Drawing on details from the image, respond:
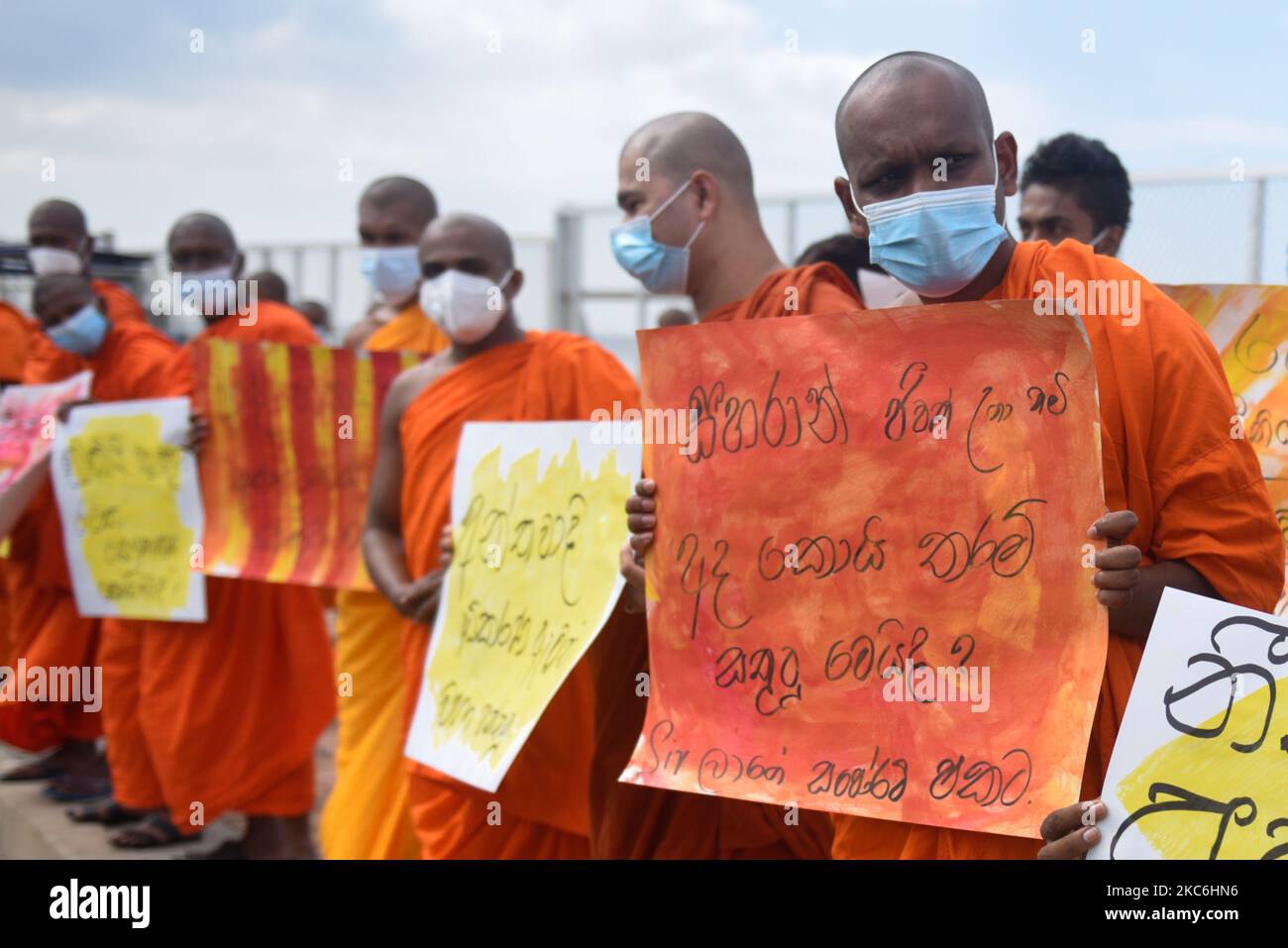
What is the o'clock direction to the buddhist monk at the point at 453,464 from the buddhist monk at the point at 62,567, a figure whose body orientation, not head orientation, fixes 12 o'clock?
the buddhist monk at the point at 453,464 is roughly at 10 o'clock from the buddhist monk at the point at 62,567.

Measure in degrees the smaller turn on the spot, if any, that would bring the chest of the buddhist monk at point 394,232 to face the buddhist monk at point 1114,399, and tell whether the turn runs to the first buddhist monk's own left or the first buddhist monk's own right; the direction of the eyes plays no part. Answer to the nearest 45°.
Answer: approximately 45° to the first buddhist monk's own left

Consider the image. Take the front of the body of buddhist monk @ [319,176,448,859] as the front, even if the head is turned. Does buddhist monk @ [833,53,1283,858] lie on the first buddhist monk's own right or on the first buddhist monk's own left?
on the first buddhist monk's own left

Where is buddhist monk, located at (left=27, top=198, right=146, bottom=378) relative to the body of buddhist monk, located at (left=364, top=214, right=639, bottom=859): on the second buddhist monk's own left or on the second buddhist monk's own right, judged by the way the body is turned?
on the second buddhist monk's own right

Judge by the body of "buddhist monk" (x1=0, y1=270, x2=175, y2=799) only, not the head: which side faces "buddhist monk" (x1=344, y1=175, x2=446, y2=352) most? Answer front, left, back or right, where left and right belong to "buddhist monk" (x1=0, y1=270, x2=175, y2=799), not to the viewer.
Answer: left
